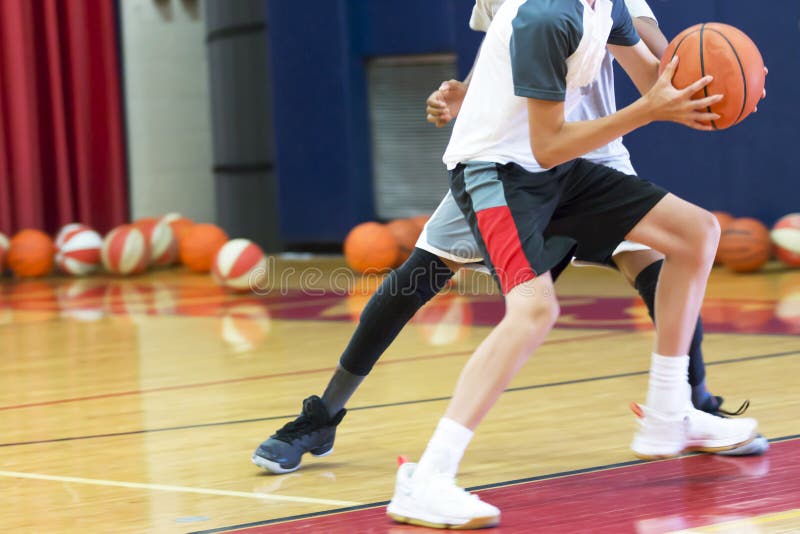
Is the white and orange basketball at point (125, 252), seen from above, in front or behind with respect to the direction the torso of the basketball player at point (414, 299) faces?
behind

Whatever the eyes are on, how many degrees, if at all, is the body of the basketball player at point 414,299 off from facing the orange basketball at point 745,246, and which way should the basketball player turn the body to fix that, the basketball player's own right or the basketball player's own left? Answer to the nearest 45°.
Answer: approximately 180°

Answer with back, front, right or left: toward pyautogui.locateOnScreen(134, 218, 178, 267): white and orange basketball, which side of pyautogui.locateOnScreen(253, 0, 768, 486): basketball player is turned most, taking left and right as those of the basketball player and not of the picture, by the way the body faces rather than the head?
back

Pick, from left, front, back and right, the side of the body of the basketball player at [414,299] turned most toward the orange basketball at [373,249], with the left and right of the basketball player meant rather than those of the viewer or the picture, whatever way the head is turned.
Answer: back

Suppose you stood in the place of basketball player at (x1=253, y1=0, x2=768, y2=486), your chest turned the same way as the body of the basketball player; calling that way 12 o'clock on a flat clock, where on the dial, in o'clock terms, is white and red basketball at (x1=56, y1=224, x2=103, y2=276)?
The white and red basketball is roughly at 5 o'clock from the basketball player.

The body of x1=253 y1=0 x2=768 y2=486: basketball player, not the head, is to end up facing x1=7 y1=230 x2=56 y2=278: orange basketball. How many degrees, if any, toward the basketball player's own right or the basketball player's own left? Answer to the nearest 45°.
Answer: approximately 135° to the basketball player's own right

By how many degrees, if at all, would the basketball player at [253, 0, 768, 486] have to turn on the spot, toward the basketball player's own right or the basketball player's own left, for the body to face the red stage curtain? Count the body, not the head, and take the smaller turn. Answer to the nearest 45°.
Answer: approximately 135° to the basketball player's own right

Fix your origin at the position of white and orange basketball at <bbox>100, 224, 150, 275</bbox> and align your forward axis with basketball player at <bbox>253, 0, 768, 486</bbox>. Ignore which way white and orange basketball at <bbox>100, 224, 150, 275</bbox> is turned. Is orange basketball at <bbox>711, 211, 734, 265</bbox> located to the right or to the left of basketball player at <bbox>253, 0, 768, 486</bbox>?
left
